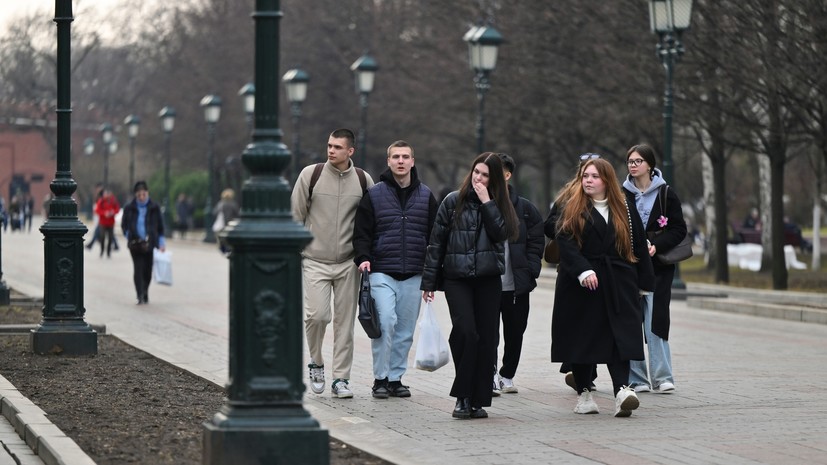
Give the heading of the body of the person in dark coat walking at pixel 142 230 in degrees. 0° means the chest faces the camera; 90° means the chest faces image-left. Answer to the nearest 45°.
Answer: approximately 0°

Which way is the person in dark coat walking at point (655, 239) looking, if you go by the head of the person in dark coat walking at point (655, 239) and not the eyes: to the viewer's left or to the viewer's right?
to the viewer's left

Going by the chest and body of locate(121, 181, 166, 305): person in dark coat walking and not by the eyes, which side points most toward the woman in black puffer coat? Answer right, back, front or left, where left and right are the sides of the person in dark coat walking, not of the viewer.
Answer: front

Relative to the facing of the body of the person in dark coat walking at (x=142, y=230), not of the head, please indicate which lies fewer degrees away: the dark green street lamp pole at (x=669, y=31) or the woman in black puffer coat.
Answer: the woman in black puffer coat
